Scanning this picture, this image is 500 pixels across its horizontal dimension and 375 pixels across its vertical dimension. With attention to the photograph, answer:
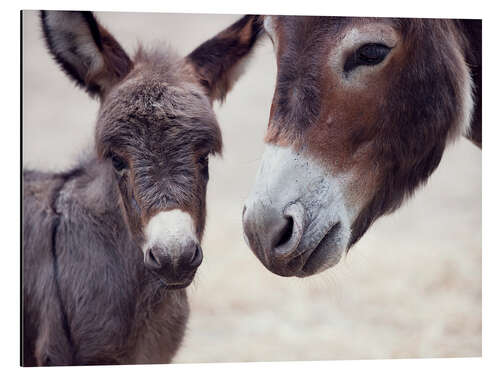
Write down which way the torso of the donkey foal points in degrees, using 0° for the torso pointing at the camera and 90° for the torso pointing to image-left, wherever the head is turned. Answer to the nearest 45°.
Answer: approximately 315°
